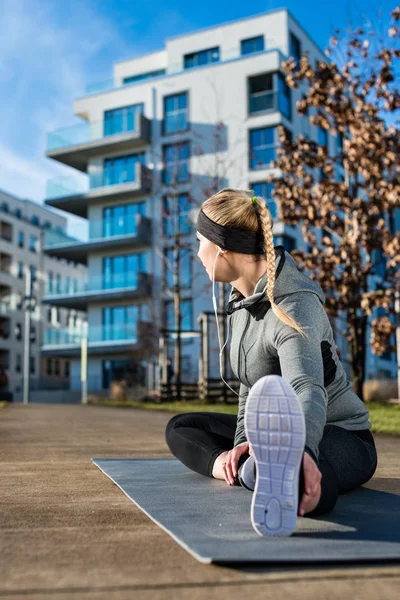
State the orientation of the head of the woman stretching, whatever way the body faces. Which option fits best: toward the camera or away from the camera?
away from the camera

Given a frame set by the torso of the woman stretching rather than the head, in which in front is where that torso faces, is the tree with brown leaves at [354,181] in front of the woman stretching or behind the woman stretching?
behind

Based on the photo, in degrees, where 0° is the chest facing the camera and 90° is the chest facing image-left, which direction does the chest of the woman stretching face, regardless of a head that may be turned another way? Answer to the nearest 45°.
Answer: approximately 45°
